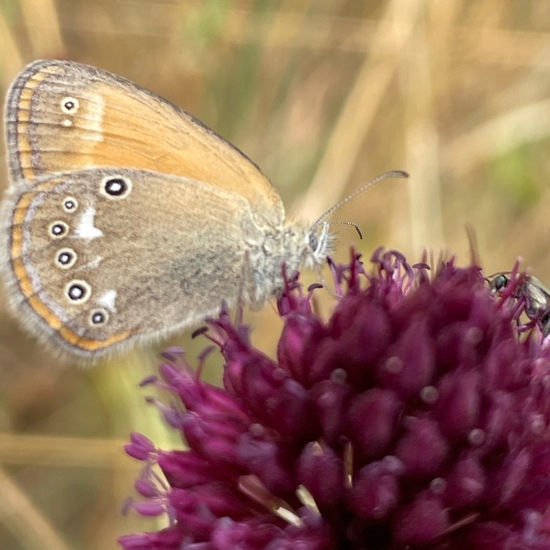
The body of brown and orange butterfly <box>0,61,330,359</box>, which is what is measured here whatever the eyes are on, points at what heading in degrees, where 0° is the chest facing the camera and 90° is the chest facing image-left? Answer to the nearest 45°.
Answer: approximately 270°

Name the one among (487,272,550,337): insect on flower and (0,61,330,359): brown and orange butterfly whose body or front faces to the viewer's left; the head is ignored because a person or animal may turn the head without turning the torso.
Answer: the insect on flower

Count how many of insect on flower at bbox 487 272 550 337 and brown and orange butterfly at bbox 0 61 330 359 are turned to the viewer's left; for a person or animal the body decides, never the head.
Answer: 1

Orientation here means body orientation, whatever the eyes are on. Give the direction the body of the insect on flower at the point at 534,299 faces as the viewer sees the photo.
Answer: to the viewer's left

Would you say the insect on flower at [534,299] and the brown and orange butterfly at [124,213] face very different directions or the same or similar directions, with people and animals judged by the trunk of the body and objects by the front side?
very different directions
